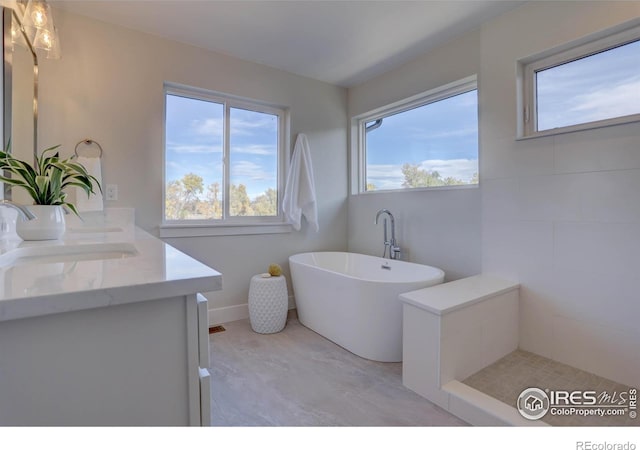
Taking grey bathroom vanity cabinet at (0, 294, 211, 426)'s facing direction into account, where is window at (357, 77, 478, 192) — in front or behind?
in front

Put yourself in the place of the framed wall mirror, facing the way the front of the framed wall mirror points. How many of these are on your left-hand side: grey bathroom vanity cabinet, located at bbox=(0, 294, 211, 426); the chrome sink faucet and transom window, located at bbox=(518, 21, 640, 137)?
0

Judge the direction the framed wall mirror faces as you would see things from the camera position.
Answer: facing to the right of the viewer

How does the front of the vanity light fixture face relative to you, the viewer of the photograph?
facing to the right of the viewer

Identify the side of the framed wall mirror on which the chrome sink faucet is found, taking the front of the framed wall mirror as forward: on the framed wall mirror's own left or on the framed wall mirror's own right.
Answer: on the framed wall mirror's own right

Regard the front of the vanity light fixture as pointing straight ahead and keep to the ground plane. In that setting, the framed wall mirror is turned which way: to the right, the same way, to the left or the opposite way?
the same way

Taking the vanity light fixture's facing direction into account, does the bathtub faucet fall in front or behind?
in front

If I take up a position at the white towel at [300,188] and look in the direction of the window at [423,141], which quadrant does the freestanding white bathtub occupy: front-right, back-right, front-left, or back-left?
front-right

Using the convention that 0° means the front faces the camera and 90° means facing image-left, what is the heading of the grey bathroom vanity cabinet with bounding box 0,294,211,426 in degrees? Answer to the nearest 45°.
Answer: approximately 270°

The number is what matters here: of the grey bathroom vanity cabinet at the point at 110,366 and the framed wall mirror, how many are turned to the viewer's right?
2

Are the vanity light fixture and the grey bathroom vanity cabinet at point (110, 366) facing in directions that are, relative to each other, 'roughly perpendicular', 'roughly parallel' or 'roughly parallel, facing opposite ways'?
roughly parallel

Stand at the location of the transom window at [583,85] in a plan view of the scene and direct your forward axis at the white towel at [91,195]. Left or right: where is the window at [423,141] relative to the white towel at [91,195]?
right

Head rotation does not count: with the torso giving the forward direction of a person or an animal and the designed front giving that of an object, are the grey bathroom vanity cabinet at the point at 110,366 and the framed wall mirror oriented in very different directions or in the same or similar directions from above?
same or similar directions
